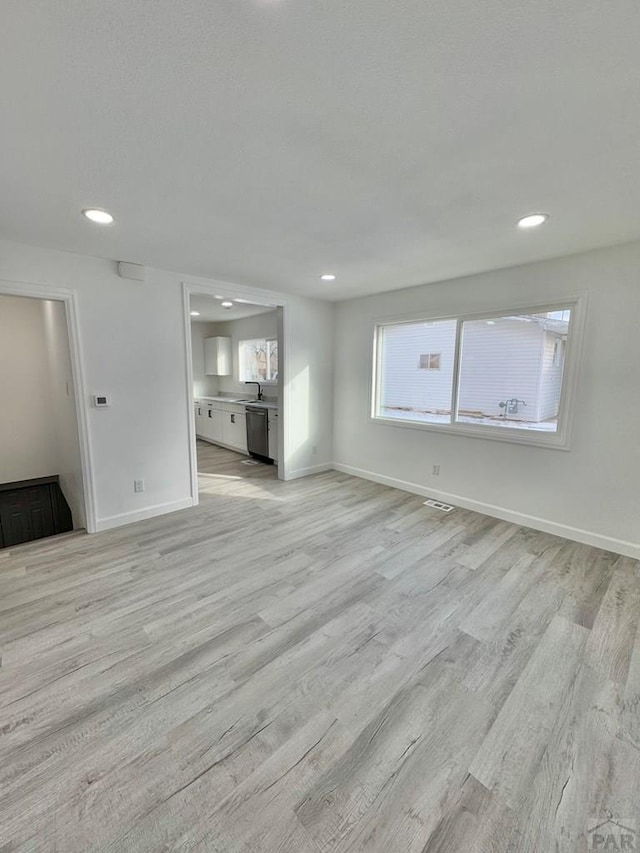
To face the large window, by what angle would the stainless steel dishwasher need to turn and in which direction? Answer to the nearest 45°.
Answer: approximately 90° to its left
